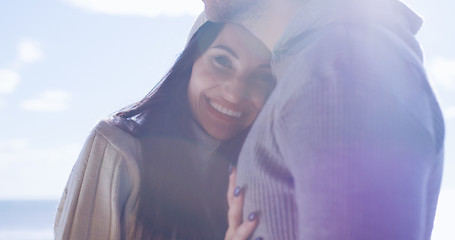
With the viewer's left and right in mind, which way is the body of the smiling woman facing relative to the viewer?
facing the viewer and to the right of the viewer
